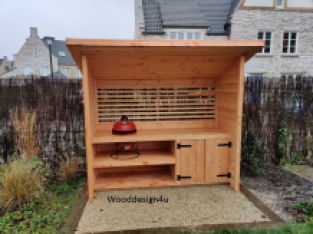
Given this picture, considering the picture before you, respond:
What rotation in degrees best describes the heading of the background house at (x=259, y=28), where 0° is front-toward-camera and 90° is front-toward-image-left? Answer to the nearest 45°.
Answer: approximately 0°

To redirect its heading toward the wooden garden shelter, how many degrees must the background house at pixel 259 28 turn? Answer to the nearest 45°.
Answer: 0° — it already faces it

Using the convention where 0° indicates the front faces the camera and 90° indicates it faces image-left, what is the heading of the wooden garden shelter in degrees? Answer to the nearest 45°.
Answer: approximately 0°

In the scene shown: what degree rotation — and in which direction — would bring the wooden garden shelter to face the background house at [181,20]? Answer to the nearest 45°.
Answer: approximately 180°

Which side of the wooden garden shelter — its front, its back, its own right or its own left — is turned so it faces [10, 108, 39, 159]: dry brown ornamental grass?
right

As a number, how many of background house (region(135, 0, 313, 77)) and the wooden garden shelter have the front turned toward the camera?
2
